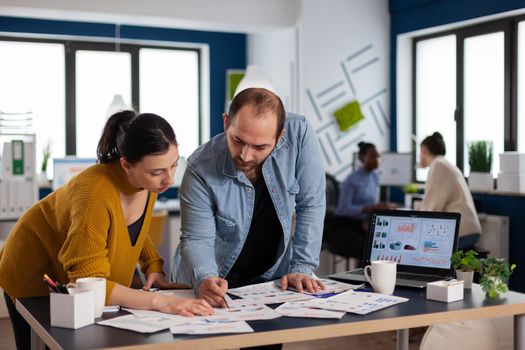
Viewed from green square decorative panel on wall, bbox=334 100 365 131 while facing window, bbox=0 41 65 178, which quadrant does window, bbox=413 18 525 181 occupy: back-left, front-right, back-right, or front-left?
back-left

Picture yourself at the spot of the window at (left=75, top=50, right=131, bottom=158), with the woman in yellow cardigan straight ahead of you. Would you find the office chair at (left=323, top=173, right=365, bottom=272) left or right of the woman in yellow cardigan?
left

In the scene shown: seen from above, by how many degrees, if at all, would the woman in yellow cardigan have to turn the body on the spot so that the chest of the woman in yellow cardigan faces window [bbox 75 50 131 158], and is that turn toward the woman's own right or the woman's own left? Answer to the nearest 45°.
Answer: approximately 135° to the woman's own left

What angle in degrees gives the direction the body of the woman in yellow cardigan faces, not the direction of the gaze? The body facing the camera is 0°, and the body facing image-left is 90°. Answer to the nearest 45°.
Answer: approximately 315°

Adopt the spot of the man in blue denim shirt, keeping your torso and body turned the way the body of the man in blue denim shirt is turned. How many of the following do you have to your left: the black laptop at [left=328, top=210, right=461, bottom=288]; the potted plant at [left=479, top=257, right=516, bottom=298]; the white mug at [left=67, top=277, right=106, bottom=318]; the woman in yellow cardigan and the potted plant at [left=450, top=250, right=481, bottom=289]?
3

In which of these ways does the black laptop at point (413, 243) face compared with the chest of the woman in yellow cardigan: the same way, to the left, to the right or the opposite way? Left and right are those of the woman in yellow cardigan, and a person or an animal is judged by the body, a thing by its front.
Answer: to the right

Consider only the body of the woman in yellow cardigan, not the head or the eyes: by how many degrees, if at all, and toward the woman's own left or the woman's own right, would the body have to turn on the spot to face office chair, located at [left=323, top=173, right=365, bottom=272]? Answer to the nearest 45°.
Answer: approximately 90° to the woman's own left

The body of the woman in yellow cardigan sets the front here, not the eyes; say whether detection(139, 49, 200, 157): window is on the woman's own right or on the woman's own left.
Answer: on the woman's own left

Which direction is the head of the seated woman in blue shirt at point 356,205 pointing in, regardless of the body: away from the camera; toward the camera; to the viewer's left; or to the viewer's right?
to the viewer's right
